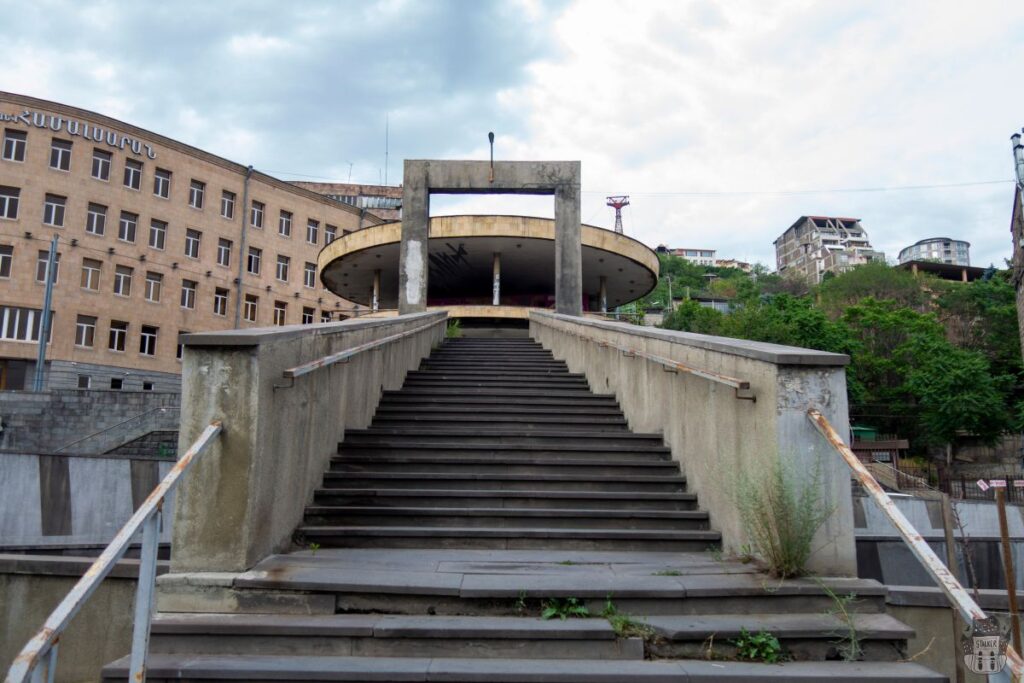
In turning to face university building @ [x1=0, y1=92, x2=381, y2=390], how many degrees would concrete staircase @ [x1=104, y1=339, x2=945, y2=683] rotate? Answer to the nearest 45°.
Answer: approximately 135° to its right

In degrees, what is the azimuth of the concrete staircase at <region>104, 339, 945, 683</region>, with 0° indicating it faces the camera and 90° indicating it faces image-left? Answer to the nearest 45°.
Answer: approximately 0°

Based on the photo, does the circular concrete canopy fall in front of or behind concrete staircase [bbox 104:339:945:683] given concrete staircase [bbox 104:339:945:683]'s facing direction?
behind

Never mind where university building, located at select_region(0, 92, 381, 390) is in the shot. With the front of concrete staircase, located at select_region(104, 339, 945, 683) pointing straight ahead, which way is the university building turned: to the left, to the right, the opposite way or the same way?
to the left

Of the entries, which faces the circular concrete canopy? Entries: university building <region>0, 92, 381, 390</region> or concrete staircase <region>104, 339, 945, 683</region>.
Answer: the university building

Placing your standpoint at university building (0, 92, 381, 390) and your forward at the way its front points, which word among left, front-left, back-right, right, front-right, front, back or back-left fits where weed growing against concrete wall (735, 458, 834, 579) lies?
front-right

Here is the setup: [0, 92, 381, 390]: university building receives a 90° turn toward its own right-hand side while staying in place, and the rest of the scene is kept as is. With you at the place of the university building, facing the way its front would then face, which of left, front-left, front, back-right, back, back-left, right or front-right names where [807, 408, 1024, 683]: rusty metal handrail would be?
front-left

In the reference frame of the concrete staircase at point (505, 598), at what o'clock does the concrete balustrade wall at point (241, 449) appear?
The concrete balustrade wall is roughly at 3 o'clock from the concrete staircase.

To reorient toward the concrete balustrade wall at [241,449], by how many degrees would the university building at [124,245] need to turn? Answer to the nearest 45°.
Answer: approximately 45° to its right

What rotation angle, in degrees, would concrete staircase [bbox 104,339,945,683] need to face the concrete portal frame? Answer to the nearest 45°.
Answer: approximately 180°

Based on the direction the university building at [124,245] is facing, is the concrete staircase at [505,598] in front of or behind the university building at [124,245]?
in front

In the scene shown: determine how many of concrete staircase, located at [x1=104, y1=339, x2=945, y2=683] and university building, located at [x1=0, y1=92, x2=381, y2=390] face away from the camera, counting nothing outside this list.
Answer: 0

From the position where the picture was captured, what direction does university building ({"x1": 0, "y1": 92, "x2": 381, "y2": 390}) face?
facing the viewer and to the right of the viewer
